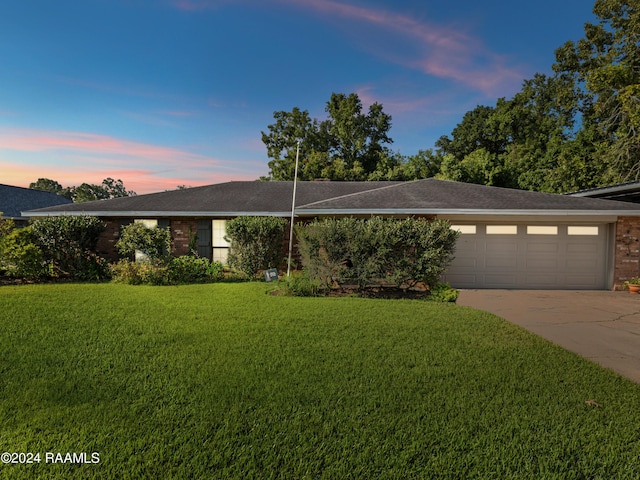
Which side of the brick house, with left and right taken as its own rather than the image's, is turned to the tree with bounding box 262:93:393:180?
back

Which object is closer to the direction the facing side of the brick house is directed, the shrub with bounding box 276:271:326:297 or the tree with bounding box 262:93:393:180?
the shrub

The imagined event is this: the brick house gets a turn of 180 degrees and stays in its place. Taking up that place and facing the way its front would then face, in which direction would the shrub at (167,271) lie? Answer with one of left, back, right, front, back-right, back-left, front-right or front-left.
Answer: left

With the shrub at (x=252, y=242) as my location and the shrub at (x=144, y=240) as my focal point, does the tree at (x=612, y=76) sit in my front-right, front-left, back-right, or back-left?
back-right

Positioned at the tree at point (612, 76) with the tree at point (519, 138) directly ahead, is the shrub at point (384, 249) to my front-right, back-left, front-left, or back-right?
back-left

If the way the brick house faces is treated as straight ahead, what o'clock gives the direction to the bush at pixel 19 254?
The bush is roughly at 3 o'clock from the brick house.

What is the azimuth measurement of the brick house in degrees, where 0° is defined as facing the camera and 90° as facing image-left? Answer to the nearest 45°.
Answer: approximately 0°

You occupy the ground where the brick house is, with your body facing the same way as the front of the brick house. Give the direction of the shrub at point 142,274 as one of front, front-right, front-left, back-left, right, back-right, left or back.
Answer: right

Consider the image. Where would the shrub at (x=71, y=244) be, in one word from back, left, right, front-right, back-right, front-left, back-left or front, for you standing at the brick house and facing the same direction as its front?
right

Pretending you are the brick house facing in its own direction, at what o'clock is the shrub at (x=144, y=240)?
The shrub is roughly at 3 o'clock from the brick house.

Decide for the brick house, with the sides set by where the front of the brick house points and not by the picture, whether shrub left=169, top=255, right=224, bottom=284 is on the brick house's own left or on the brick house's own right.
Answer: on the brick house's own right
